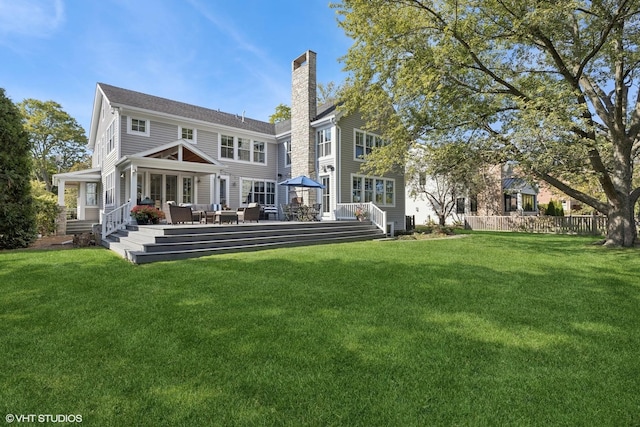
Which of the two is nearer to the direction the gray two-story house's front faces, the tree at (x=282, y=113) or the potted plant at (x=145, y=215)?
the tree

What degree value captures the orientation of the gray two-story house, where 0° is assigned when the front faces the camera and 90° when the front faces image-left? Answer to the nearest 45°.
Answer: approximately 135°

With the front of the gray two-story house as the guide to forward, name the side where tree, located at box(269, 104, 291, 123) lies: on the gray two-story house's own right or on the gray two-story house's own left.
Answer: on the gray two-story house's own right

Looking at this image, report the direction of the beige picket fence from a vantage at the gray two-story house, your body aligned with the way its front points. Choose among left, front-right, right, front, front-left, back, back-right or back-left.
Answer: back-right

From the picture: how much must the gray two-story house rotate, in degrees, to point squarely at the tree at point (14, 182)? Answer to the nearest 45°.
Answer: approximately 90° to its right

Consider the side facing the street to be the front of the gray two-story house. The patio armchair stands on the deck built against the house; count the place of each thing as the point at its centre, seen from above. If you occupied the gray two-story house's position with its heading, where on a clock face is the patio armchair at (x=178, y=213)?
The patio armchair is roughly at 8 o'clock from the gray two-story house.

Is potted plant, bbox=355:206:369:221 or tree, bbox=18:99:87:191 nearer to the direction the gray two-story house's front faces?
the tree
